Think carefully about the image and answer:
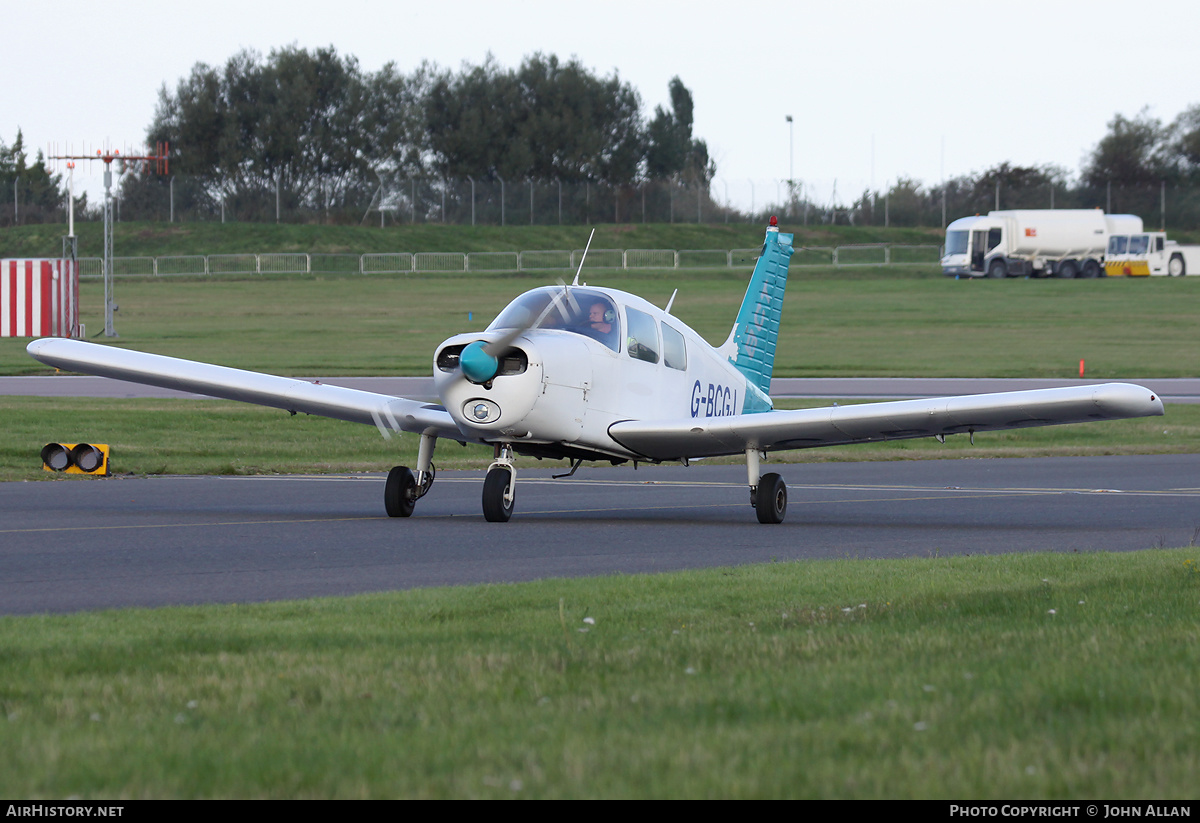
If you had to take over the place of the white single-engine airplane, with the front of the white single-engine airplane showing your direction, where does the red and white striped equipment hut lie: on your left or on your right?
on your right

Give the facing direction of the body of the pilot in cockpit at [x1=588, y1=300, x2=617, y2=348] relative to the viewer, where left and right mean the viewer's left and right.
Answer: facing the viewer and to the left of the viewer

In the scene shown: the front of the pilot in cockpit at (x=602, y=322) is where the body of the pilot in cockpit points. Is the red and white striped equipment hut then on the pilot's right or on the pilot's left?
on the pilot's right
